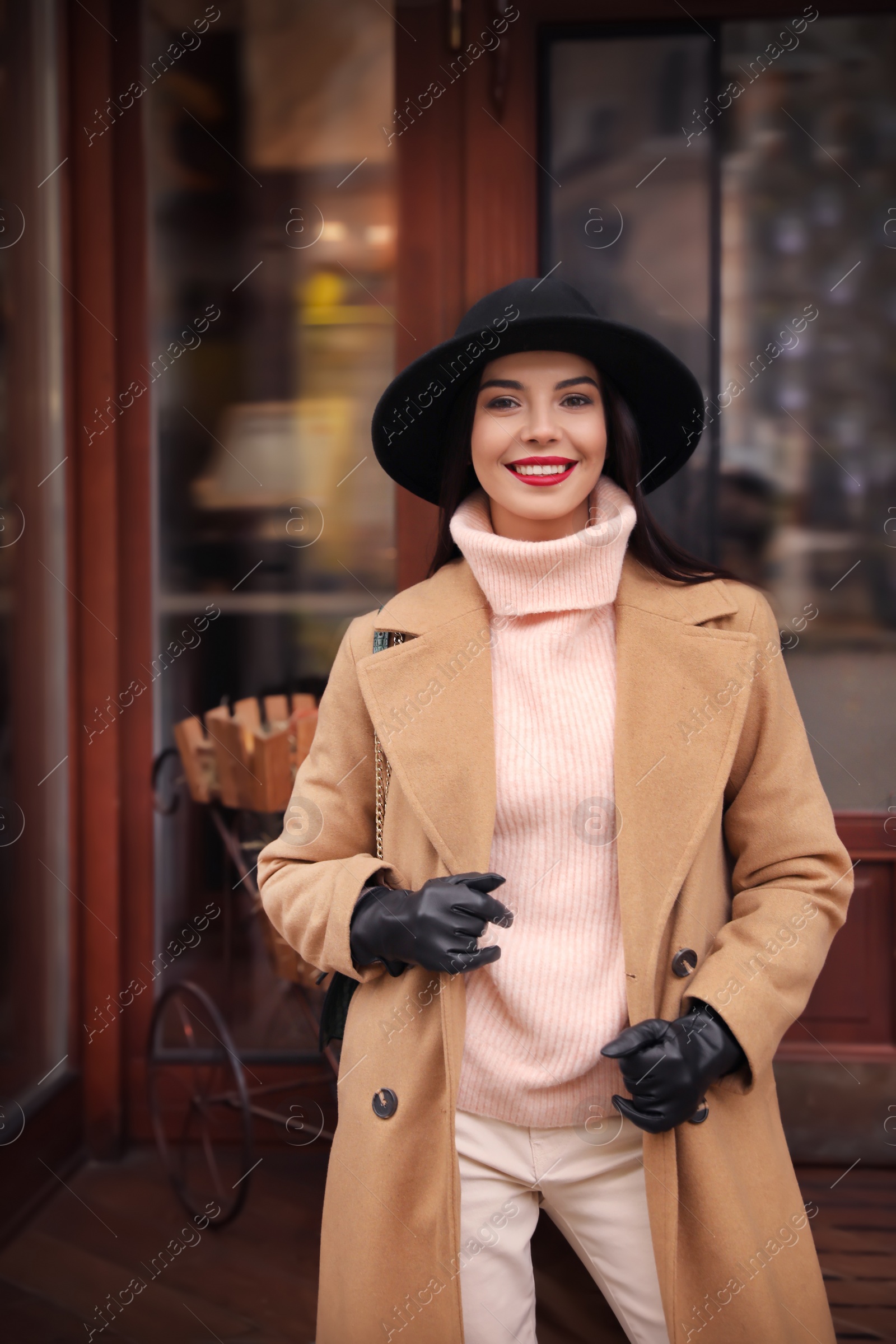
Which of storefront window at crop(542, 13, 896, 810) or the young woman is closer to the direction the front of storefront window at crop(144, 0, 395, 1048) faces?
the young woman

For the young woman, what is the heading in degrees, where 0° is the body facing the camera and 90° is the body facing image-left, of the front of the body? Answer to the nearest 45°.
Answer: approximately 0°

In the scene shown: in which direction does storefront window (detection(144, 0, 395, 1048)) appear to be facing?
toward the camera

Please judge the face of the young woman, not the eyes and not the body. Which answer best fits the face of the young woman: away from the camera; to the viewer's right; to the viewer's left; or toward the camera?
toward the camera

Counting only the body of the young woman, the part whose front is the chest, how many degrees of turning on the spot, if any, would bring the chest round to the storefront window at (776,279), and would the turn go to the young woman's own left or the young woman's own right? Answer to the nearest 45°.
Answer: approximately 180°

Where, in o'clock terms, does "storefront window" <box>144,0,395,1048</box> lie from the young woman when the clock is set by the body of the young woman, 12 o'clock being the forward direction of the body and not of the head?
The storefront window is roughly at 5 o'clock from the young woman.

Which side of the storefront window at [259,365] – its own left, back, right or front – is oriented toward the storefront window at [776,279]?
left

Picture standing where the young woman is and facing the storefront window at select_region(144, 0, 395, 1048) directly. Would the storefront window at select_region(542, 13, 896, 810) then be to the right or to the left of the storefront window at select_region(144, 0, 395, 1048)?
right

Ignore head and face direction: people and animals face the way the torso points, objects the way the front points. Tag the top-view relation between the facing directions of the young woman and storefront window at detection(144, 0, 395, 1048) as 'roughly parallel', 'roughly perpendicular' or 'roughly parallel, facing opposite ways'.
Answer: roughly parallel
